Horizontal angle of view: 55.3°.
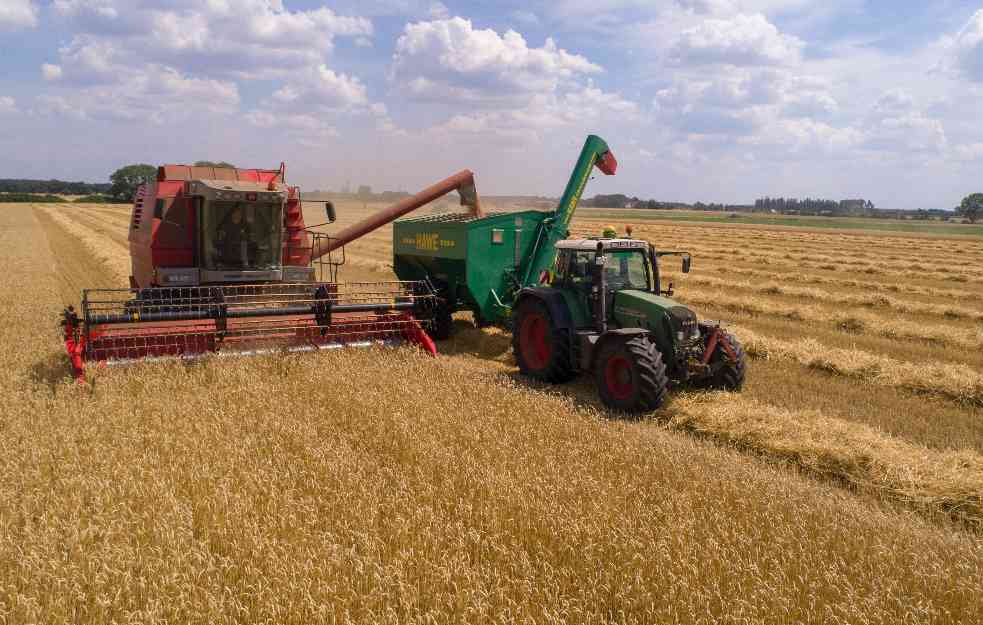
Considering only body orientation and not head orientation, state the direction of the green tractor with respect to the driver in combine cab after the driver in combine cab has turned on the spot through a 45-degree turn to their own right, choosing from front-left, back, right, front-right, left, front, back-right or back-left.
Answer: left

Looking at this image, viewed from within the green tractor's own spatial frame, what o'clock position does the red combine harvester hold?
The red combine harvester is roughly at 5 o'clock from the green tractor.

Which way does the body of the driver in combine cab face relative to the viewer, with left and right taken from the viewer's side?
facing the viewer

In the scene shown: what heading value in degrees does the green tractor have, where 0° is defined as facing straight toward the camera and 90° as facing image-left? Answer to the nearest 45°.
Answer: approximately 315°
